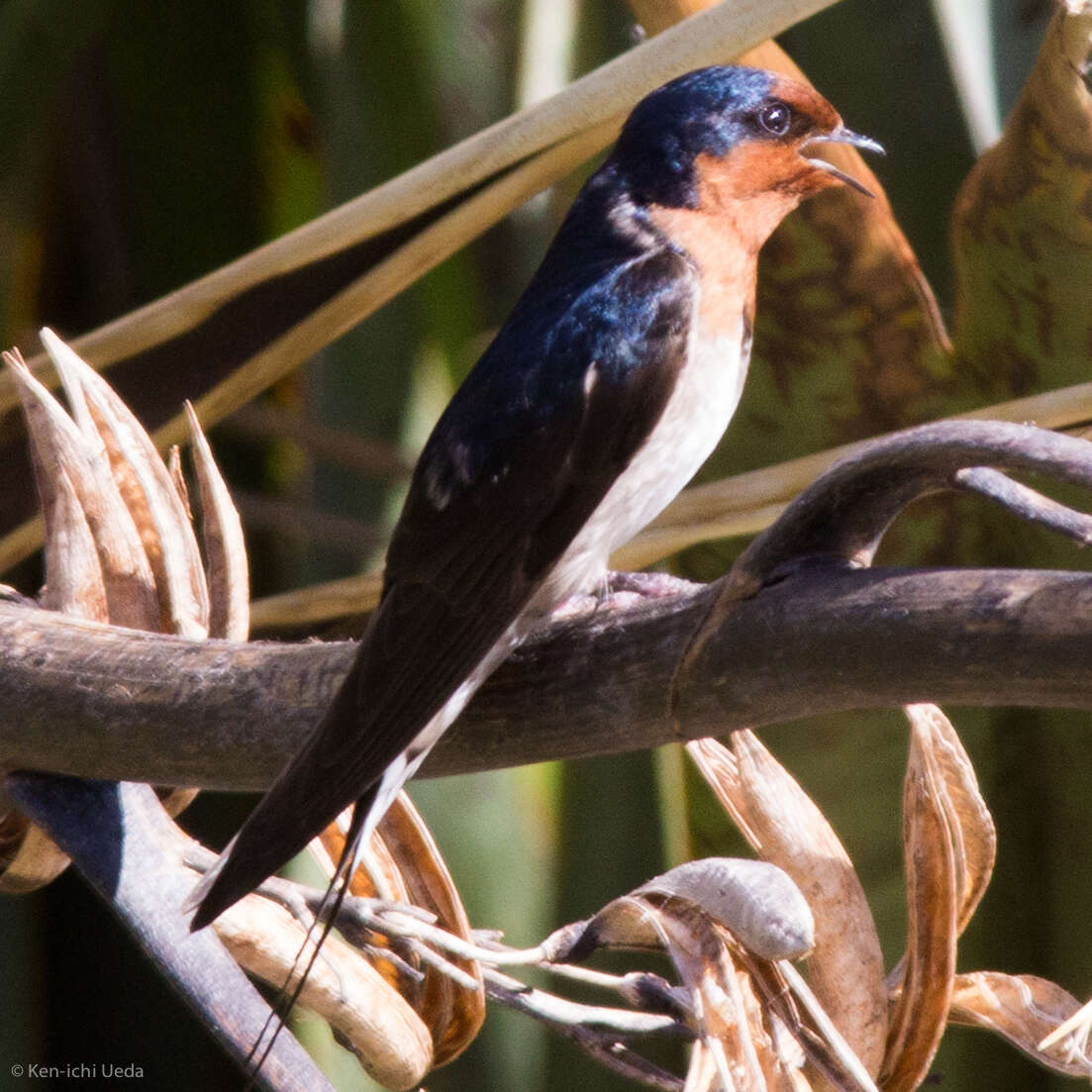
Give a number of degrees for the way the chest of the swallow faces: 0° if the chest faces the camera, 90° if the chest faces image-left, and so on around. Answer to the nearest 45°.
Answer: approximately 270°
